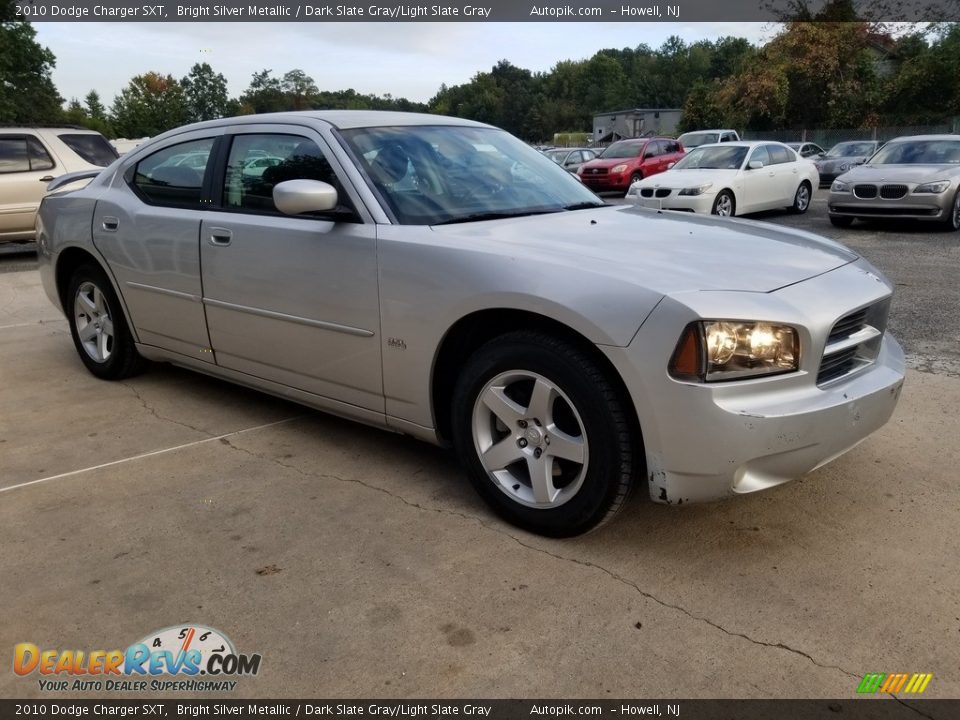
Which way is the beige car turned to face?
to the viewer's left

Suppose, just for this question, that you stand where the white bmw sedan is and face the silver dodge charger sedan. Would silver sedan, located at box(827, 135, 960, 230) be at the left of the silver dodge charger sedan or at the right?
left

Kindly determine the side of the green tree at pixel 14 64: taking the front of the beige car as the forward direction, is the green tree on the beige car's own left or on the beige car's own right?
on the beige car's own right

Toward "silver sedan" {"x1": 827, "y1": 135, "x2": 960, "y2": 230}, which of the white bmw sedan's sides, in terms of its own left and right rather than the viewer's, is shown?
left

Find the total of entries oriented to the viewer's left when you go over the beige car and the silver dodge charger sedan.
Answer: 1

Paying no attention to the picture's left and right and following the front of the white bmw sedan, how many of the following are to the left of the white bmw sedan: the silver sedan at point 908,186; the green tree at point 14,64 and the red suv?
1

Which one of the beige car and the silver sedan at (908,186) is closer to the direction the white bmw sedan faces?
the beige car

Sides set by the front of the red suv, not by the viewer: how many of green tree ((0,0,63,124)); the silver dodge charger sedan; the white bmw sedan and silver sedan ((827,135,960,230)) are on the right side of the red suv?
1

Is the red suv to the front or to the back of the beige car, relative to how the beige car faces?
to the back

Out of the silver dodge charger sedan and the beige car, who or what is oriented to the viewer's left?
the beige car

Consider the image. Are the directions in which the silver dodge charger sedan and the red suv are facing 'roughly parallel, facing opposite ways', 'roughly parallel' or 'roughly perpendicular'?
roughly perpendicular

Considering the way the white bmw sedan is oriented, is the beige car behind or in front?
in front
